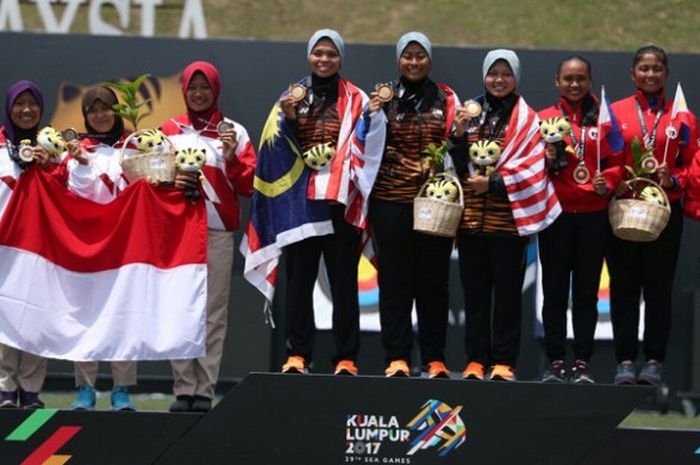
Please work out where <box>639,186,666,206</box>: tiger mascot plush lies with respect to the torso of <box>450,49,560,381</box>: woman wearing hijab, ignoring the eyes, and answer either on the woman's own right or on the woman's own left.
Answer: on the woman's own left

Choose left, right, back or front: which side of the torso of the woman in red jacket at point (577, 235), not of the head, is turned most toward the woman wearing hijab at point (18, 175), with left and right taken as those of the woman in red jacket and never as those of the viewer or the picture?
right

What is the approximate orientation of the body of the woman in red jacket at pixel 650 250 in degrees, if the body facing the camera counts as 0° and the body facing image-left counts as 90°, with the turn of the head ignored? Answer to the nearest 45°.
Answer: approximately 0°

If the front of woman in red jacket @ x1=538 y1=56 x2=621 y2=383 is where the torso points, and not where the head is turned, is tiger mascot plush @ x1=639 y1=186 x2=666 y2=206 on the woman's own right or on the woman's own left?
on the woman's own left

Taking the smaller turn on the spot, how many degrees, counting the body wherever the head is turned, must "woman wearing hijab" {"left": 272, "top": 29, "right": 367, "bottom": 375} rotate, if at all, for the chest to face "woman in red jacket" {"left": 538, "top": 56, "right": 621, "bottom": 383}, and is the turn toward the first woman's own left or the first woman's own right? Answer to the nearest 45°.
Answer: approximately 90° to the first woman's own left

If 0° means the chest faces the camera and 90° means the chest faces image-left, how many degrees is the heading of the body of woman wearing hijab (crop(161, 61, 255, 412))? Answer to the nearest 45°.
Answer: approximately 0°
